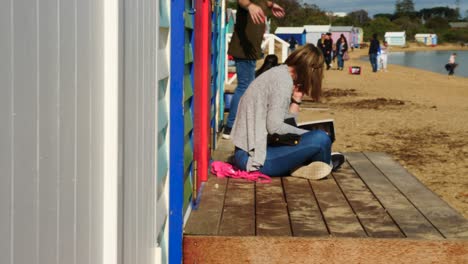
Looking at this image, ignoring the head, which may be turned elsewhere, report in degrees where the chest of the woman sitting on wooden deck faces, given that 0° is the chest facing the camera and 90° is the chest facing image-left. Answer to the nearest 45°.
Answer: approximately 270°

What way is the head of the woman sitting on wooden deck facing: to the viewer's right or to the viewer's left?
to the viewer's right

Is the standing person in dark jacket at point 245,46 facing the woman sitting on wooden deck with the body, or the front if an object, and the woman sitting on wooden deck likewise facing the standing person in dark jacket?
no

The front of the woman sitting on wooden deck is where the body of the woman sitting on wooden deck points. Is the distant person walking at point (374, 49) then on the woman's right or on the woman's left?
on the woman's left

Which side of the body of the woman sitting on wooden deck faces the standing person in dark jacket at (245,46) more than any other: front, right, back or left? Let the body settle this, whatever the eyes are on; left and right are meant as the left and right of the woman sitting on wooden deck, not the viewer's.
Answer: left
